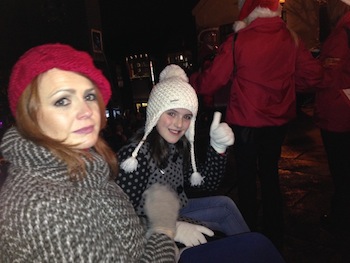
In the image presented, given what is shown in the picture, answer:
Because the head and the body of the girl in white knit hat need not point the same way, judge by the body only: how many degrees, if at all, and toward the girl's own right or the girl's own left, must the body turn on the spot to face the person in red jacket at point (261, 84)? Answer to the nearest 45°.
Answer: approximately 90° to the girl's own left

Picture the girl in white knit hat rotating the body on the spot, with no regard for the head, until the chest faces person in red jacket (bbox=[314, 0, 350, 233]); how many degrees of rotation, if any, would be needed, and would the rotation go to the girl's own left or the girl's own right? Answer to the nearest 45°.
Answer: approximately 90° to the girl's own left

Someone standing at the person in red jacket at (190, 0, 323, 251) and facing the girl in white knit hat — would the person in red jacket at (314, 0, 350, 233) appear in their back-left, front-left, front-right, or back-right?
back-left

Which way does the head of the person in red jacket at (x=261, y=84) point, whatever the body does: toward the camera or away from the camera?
away from the camera

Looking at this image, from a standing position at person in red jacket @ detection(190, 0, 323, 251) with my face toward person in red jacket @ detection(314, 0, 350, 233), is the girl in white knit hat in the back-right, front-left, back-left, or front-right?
back-right

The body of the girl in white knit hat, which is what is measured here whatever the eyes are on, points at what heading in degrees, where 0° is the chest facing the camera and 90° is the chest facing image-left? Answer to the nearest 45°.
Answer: approximately 315°

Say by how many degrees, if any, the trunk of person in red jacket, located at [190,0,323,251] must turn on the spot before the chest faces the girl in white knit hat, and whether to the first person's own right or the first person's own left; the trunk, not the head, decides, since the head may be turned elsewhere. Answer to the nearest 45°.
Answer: approximately 135° to the first person's own left

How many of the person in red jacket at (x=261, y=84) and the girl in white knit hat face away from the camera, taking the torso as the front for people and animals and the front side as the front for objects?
1
